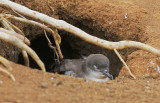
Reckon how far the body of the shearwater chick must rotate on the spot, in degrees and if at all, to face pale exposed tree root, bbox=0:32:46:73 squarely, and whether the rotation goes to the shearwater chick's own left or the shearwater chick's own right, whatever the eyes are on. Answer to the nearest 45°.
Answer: approximately 90° to the shearwater chick's own right

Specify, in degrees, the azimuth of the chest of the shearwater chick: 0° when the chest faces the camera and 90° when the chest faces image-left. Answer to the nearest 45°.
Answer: approximately 315°
